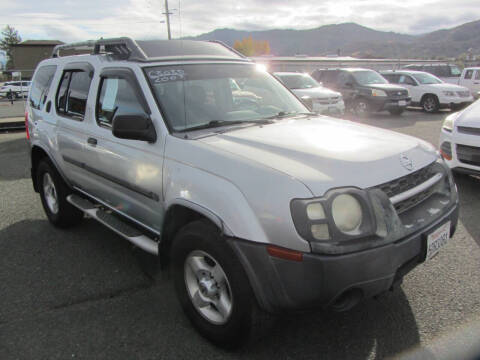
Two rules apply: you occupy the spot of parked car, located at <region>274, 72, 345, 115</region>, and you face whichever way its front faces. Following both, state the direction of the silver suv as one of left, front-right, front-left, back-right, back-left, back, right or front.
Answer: front-right

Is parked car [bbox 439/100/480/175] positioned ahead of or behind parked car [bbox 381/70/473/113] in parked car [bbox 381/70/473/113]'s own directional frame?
ahead

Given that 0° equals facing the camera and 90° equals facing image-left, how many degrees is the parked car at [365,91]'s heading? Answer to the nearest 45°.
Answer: approximately 315°

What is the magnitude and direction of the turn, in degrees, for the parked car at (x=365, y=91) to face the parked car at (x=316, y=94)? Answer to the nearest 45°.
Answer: approximately 90° to its right

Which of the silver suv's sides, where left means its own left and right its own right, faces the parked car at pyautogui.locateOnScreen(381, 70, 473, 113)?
left

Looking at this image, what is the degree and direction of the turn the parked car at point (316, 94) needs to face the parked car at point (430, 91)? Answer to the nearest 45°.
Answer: approximately 90° to its left

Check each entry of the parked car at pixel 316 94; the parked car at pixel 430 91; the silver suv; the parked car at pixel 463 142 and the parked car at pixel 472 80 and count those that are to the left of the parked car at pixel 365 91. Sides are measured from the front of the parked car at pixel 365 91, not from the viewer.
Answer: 2

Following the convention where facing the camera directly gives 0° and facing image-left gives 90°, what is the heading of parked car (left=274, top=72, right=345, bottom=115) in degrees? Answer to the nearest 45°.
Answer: approximately 315°

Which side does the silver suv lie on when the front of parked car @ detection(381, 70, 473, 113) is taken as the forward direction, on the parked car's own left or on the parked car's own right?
on the parked car's own right

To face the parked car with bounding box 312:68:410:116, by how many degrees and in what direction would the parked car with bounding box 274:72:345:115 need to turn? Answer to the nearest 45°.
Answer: approximately 90° to its left
